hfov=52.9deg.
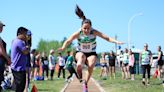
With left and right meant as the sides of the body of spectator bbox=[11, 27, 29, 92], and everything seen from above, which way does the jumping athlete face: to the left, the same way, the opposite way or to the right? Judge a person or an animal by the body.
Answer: to the right

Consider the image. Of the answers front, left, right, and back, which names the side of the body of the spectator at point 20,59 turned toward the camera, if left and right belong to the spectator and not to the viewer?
right

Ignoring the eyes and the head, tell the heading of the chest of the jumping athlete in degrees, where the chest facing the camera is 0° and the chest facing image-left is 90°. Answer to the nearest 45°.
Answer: approximately 0°

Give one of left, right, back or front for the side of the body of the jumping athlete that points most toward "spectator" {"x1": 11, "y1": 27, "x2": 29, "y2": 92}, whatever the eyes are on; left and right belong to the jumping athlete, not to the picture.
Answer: right

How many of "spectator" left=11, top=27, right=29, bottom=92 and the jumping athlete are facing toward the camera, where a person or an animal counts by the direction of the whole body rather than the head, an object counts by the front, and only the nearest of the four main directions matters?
1

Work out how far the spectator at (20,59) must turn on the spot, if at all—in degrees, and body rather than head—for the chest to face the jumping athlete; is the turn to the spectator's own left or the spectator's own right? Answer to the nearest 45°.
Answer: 0° — they already face them
